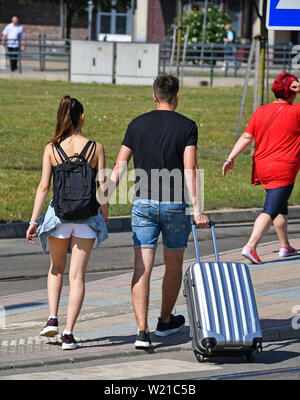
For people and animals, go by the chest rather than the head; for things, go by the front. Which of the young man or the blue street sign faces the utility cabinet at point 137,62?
the young man

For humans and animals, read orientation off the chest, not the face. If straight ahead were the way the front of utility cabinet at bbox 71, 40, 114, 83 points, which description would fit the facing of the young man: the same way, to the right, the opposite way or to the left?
the opposite way

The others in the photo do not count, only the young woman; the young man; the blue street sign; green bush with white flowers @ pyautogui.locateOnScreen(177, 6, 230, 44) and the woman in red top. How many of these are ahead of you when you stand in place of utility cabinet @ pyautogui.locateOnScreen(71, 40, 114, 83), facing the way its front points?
4

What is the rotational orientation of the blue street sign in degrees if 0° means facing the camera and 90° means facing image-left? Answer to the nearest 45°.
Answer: approximately 0°

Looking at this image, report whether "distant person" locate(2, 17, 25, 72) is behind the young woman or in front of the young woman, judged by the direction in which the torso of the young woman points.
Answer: in front

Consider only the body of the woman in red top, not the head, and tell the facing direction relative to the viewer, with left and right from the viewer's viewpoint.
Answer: facing away from the viewer and to the right of the viewer

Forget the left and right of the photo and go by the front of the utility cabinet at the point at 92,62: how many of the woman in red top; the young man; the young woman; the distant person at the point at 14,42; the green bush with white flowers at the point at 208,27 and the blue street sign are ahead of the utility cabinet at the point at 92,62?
4

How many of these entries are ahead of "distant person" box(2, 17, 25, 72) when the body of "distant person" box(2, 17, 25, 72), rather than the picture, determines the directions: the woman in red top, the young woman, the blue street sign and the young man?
4

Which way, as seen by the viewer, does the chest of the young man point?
away from the camera

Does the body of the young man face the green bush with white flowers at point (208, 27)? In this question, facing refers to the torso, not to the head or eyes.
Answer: yes

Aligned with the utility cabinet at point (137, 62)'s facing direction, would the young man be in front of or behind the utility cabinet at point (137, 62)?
in front

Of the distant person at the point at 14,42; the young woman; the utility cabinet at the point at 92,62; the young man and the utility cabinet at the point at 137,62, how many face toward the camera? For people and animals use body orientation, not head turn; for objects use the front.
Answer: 3

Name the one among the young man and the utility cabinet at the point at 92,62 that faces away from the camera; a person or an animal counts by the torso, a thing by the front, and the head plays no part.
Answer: the young man

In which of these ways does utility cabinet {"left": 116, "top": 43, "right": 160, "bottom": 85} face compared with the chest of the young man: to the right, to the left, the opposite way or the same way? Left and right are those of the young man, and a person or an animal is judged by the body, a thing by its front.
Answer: the opposite way
